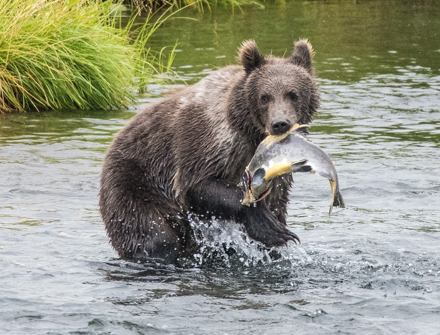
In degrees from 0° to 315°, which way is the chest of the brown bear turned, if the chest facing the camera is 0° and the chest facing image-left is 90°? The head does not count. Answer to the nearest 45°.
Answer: approximately 270°
